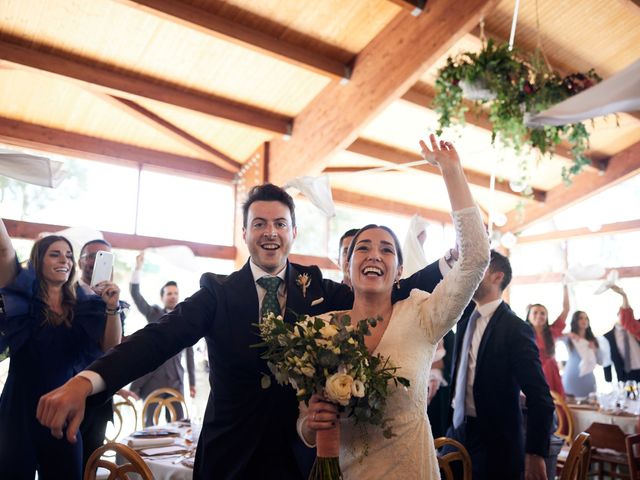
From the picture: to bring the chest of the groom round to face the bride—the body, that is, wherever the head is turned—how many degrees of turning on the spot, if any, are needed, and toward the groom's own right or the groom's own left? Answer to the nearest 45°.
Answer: approximately 90° to the groom's own left

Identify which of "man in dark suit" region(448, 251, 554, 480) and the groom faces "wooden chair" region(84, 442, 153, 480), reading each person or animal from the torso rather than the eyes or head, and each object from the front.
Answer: the man in dark suit

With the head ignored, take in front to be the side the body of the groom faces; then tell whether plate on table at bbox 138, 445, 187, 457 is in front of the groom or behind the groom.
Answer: behind

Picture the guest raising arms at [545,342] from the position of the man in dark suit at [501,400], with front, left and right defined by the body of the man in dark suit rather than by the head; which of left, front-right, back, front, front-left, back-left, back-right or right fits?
back-right

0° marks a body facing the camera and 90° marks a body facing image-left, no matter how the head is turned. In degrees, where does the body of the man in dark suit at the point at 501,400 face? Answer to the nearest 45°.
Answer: approximately 45°

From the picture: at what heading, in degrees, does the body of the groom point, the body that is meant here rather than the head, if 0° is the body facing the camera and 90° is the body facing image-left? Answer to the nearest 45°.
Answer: approximately 0°

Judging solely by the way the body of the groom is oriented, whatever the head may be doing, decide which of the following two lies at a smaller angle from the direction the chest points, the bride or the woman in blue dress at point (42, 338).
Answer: the bride

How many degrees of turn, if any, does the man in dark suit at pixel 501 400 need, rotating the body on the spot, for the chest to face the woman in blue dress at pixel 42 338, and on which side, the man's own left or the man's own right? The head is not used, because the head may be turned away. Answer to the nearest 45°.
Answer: approximately 45° to the man's own right

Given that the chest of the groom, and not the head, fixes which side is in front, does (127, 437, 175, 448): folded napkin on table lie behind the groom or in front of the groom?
behind
